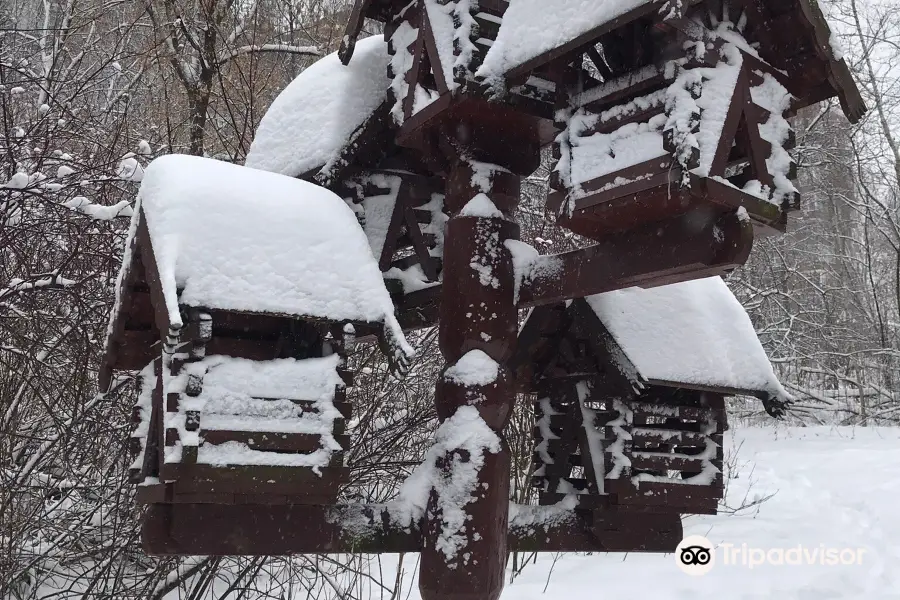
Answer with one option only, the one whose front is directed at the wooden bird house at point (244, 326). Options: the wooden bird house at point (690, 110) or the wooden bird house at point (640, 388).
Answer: the wooden bird house at point (640, 388)

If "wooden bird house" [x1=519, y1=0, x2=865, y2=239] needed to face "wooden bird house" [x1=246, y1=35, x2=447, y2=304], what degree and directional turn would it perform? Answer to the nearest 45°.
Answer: approximately 180°

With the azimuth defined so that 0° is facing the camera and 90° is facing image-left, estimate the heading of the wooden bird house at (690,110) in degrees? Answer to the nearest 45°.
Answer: approximately 315°

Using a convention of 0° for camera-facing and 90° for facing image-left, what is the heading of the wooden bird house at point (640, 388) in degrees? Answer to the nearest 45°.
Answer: approximately 45°
